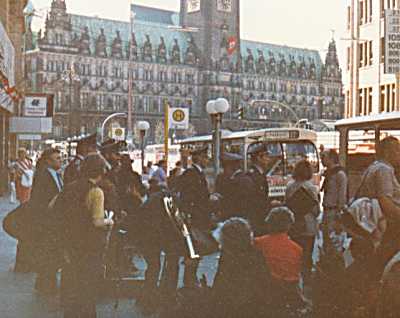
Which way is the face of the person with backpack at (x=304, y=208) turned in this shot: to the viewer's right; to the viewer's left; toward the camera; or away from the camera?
away from the camera

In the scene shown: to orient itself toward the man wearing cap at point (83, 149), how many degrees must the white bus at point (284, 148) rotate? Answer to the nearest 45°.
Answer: approximately 45° to its right

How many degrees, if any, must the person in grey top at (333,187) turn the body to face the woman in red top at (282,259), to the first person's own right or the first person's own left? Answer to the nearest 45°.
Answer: approximately 90° to the first person's own left
